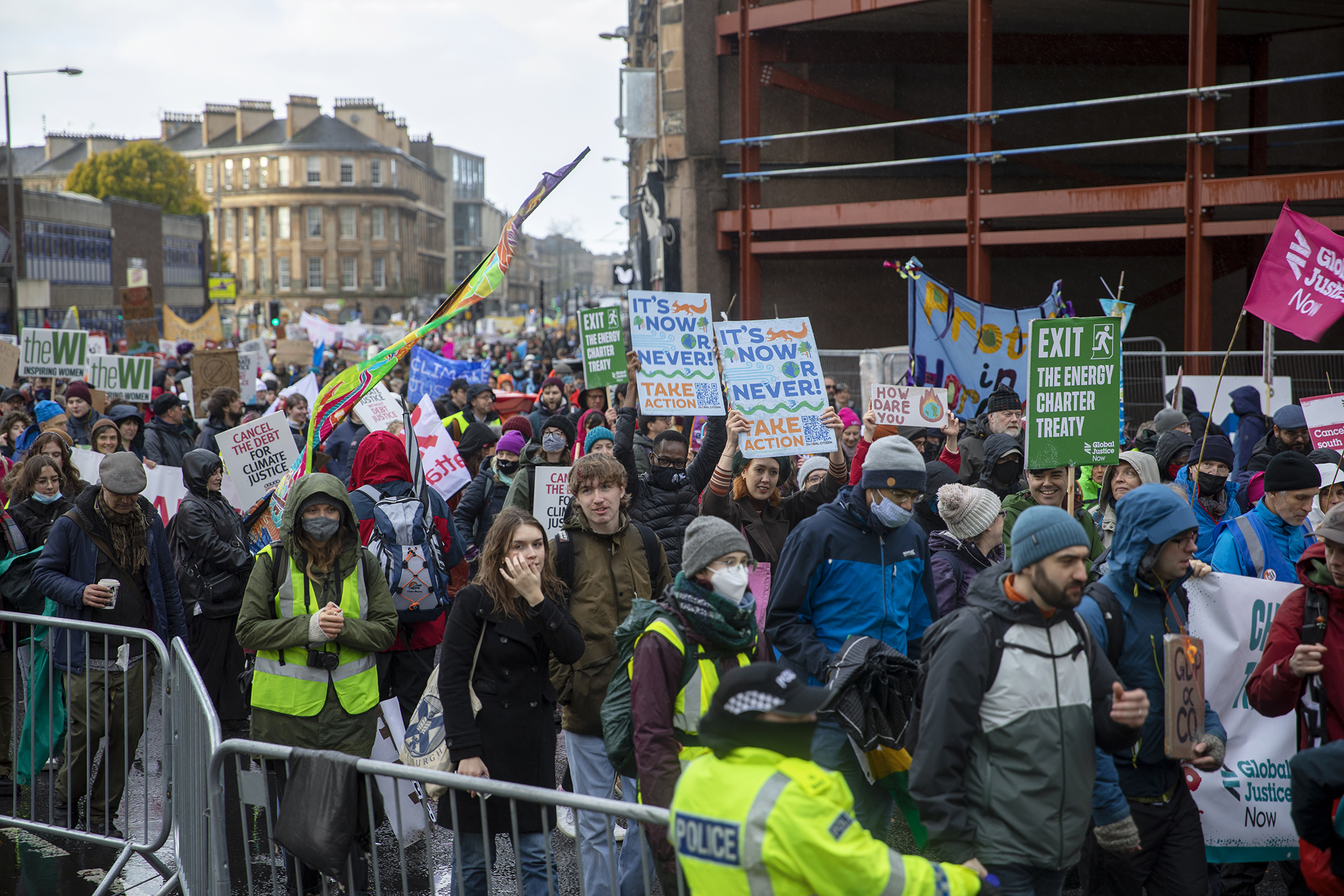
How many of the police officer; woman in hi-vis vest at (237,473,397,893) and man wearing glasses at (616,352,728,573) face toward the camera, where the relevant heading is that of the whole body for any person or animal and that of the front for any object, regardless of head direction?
2

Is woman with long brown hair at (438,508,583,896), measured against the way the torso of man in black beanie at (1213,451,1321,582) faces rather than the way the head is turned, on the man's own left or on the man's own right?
on the man's own right

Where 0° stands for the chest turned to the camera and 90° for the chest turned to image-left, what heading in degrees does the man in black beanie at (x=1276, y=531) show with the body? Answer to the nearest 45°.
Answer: approximately 315°

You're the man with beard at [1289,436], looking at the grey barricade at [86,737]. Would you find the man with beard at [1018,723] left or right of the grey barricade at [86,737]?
left

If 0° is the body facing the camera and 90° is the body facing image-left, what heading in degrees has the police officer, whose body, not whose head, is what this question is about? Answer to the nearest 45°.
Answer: approximately 225°

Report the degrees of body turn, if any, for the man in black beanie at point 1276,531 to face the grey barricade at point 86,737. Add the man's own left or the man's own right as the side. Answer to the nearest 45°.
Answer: approximately 135° to the man's own right

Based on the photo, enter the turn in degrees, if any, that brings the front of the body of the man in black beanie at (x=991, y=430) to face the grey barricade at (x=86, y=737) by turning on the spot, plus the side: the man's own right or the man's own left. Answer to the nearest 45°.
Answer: approximately 90° to the man's own right

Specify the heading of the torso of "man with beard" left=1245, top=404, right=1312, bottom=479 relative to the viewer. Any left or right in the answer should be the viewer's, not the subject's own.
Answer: facing the viewer and to the right of the viewer

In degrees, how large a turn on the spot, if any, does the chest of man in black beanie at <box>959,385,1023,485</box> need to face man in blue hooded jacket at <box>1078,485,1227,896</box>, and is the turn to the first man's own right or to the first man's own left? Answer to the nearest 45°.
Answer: approximately 45° to the first man's own right

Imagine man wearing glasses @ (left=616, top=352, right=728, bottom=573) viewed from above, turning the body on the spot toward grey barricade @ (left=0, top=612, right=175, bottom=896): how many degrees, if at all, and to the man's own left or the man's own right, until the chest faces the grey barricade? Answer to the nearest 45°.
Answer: approximately 90° to the man's own right

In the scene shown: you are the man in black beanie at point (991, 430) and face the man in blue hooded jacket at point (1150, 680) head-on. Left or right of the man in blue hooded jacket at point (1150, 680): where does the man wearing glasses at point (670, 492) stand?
right

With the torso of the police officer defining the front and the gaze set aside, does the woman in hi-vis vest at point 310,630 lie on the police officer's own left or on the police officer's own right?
on the police officer's own left
